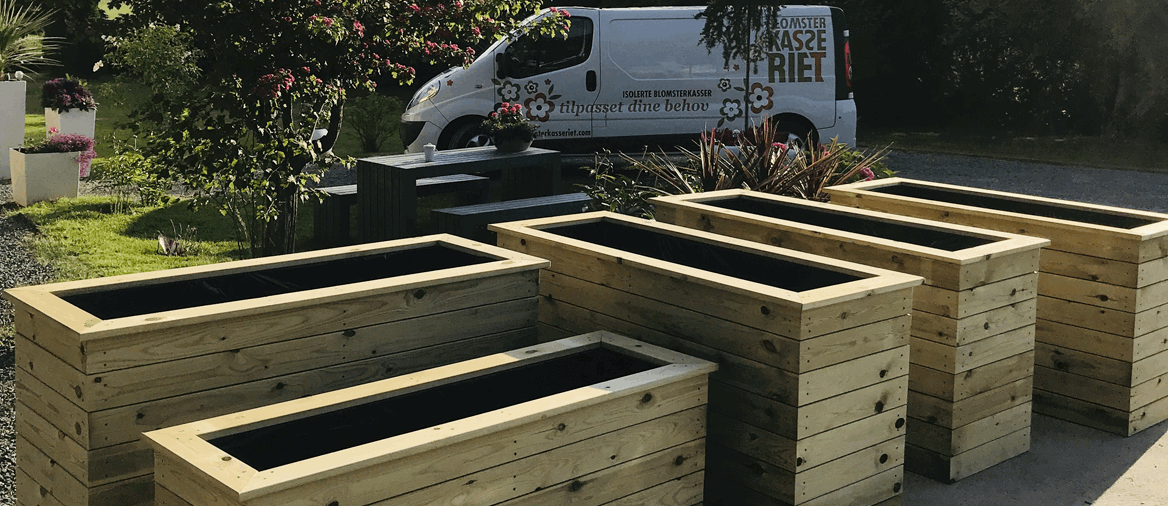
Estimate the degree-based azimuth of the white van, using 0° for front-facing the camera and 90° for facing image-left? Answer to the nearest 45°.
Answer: approximately 90°

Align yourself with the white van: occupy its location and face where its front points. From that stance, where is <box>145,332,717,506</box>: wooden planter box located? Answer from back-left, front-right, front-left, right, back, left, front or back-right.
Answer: left

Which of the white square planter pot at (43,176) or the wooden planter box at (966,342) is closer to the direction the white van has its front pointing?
the white square planter pot

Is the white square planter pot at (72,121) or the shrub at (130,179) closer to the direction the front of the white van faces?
the white square planter pot

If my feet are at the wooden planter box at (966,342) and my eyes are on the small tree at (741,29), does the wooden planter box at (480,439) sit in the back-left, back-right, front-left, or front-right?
back-left

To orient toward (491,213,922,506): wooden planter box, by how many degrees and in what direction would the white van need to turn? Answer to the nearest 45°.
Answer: approximately 90° to its left

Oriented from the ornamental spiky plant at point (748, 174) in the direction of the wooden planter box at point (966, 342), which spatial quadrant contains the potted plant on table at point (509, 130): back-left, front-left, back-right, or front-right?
back-right

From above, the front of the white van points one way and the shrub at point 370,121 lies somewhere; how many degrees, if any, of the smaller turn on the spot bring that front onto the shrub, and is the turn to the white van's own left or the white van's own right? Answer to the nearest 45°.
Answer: approximately 45° to the white van's own right

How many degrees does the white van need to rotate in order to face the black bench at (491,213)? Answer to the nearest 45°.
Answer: approximately 90° to its left

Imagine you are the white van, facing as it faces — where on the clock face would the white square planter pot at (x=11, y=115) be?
The white square planter pot is roughly at 12 o'clock from the white van.

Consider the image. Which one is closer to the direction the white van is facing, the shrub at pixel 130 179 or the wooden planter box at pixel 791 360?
the shrub

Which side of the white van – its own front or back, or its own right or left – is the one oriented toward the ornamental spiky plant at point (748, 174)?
left

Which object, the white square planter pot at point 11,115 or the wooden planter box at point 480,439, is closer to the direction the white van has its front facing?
the white square planter pot

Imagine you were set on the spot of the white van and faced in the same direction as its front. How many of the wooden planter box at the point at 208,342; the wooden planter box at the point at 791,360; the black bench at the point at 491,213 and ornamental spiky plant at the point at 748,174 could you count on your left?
4

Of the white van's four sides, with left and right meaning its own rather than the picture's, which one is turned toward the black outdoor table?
left

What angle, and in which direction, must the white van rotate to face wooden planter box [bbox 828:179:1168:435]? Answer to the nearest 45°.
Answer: approximately 90° to its left

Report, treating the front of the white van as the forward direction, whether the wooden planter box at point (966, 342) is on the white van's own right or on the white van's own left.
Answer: on the white van's own left
